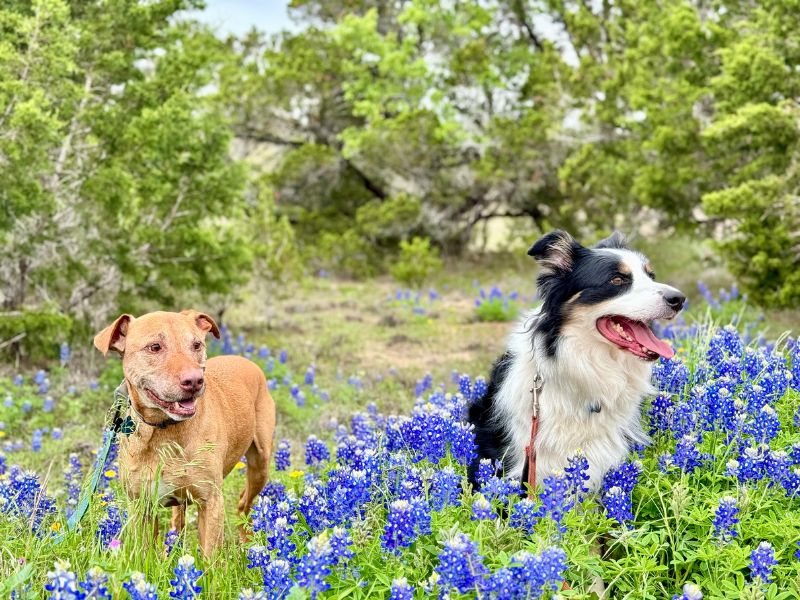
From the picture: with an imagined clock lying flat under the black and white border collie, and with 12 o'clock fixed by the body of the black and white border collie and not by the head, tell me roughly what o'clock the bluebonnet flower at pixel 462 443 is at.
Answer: The bluebonnet flower is roughly at 3 o'clock from the black and white border collie.

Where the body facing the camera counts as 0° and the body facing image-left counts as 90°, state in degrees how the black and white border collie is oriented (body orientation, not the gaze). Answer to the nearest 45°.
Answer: approximately 315°

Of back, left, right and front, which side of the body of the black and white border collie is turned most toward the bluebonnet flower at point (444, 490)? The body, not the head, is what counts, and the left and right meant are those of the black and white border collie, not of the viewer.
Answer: right

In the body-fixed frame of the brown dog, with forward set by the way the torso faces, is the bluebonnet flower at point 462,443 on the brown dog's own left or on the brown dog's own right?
on the brown dog's own left

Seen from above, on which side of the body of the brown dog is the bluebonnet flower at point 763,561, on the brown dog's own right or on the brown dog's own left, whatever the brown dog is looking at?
on the brown dog's own left

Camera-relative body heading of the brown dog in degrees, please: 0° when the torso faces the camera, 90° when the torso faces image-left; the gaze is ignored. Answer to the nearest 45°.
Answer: approximately 45°

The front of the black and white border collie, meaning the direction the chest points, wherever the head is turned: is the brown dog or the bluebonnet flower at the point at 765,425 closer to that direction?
the bluebonnet flower

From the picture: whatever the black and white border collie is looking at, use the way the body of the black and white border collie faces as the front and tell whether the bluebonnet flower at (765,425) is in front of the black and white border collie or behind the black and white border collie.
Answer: in front

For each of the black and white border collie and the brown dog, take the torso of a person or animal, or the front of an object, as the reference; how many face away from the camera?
0

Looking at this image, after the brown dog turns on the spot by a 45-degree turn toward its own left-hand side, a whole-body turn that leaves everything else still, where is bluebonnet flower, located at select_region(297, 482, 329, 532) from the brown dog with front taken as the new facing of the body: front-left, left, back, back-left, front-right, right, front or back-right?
front-left

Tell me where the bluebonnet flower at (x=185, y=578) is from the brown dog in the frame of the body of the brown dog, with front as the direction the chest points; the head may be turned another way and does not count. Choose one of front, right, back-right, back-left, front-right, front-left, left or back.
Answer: front-left

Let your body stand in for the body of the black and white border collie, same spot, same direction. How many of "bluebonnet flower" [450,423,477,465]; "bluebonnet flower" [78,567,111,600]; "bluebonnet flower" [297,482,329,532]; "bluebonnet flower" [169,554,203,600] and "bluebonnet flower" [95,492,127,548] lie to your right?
5

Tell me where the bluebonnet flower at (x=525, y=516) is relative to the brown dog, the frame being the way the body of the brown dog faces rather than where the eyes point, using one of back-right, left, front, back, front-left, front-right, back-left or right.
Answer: left
